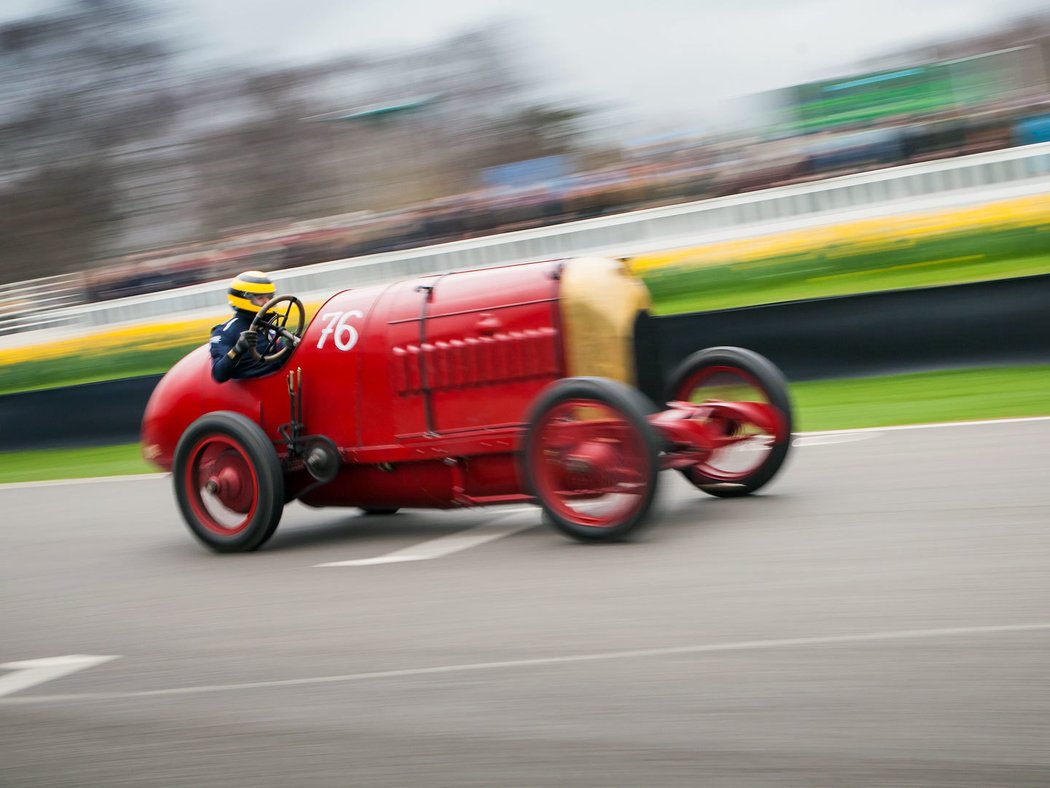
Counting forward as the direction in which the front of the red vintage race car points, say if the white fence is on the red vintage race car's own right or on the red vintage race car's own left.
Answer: on the red vintage race car's own left

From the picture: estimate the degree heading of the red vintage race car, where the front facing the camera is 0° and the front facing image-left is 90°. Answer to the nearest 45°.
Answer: approximately 315°

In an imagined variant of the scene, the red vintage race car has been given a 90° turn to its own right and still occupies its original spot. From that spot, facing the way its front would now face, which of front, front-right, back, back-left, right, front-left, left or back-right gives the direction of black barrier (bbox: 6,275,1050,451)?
back

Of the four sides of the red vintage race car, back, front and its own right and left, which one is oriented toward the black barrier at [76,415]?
back
